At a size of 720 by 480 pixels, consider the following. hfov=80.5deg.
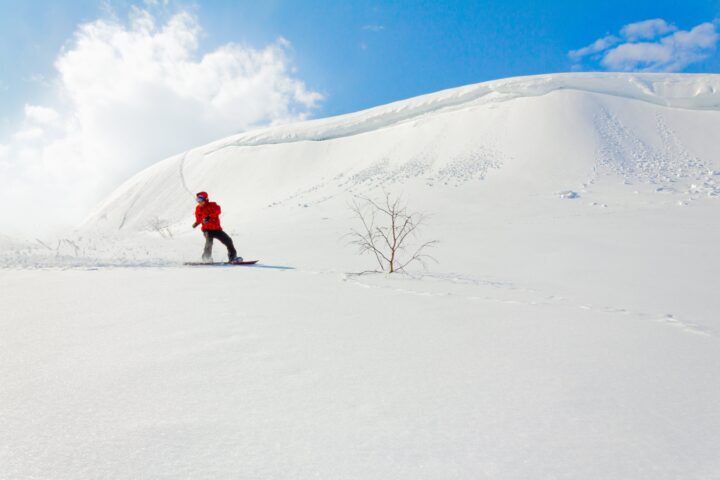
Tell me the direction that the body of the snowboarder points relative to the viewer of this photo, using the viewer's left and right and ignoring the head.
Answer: facing the viewer and to the left of the viewer

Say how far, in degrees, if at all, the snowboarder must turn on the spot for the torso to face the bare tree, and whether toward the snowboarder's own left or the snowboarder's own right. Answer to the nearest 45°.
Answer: approximately 135° to the snowboarder's own left
